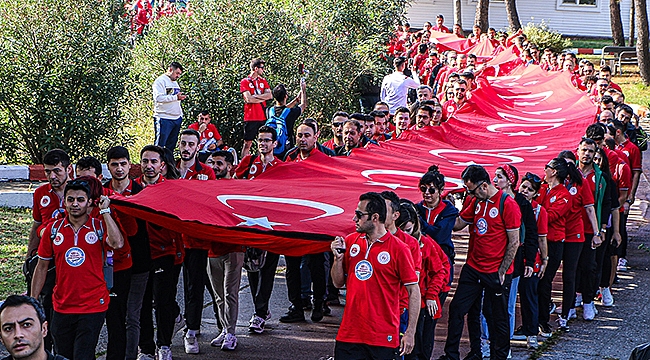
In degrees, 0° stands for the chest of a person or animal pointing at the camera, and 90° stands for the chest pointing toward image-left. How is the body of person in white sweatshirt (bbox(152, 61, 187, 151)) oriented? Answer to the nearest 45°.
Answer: approximately 315°

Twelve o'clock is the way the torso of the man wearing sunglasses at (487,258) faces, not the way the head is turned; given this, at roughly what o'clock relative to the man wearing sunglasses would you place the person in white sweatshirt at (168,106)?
The person in white sweatshirt is roughly at 3 o'clock from the man wearing sunglasses.

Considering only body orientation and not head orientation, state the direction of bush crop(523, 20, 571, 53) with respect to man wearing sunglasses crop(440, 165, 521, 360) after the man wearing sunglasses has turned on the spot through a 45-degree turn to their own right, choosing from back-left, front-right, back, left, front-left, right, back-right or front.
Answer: right

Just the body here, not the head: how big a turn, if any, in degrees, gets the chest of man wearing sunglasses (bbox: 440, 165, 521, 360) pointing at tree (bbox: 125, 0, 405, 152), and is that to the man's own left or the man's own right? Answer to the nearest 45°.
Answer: approximately 90° to the man's own right

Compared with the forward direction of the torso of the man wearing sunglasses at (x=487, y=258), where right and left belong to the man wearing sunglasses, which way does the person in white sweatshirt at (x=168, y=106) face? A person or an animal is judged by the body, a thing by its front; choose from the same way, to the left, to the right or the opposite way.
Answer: to the left

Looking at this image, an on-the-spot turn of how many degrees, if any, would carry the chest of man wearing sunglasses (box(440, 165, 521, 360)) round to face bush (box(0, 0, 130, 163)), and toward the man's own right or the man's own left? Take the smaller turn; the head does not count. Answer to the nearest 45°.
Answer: approximately 90° to the man's own right

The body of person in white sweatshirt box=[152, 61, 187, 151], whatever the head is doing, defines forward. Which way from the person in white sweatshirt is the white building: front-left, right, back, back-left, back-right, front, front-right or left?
left

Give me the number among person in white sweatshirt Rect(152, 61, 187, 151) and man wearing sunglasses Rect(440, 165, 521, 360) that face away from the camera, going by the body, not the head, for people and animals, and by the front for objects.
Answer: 0

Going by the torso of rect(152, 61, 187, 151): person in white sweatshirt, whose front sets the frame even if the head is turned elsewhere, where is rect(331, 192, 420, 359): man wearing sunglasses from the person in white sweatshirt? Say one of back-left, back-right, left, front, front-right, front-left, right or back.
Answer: front-right

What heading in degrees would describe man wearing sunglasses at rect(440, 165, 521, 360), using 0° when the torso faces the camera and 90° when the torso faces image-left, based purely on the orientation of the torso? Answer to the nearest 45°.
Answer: approximately 45°

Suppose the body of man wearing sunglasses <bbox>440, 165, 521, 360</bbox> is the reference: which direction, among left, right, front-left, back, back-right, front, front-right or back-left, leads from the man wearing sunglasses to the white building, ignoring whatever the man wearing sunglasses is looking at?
back-right
